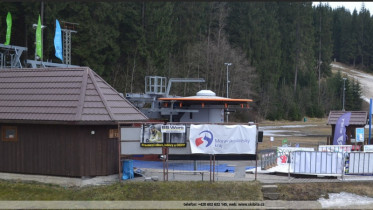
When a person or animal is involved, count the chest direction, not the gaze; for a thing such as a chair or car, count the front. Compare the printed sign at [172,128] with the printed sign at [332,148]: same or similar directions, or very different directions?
same or similar directions

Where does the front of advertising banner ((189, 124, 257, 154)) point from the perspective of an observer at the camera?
facing the viewer

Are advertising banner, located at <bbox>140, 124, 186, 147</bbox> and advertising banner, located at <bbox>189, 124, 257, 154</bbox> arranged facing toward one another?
no

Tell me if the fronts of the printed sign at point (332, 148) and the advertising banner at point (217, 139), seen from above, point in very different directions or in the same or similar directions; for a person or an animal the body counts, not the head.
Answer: same or similar directions

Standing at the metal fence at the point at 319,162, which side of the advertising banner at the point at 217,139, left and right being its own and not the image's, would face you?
left

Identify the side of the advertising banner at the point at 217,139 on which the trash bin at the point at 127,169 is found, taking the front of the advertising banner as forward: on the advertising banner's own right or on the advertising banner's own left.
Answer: on the advertising banner's own right

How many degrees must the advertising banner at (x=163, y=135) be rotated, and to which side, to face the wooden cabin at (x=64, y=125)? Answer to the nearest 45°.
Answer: approximately 90° to its right

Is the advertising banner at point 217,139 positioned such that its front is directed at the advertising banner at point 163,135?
no

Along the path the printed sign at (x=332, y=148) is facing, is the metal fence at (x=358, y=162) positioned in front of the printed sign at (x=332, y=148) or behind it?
in front

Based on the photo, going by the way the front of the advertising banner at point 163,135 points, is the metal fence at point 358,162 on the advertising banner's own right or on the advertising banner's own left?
on the advertising banner's own left

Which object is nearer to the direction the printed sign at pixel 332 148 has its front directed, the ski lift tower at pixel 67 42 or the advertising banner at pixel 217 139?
the advertising banner

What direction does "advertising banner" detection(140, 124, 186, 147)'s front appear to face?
toward the camera

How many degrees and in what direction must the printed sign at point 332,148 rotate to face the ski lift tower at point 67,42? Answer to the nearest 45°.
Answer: approximately 90° to its right
